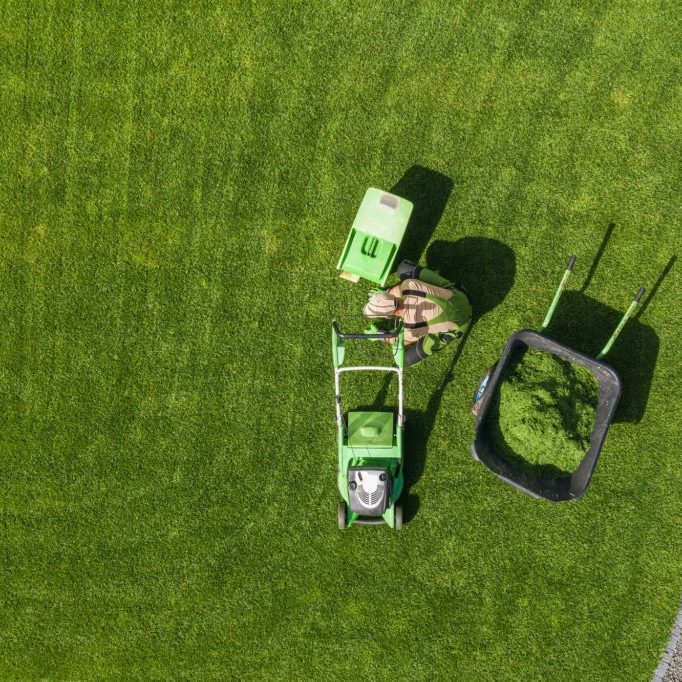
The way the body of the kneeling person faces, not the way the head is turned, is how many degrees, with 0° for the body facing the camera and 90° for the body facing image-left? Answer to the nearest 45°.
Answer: approximately 90°

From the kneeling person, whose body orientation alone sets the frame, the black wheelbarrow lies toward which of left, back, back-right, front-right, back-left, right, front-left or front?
back

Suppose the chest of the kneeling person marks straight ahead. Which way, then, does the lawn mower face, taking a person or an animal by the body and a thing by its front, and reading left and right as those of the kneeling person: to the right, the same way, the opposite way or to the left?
to the left

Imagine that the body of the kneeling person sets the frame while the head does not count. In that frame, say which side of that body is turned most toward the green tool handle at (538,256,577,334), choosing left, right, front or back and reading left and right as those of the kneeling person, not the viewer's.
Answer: back

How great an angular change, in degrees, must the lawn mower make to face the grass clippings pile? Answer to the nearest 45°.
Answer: approximately 90° to its left

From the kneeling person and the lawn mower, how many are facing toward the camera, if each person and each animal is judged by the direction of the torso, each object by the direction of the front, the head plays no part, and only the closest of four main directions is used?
1

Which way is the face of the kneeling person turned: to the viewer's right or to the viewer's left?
to the viewer's left

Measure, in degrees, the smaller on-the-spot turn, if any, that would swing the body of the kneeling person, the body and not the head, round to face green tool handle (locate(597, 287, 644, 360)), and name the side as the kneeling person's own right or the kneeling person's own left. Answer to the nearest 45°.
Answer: approximately 180°

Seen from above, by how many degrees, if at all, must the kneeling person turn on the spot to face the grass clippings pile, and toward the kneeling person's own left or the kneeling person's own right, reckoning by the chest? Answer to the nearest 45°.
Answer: approximately 180°
